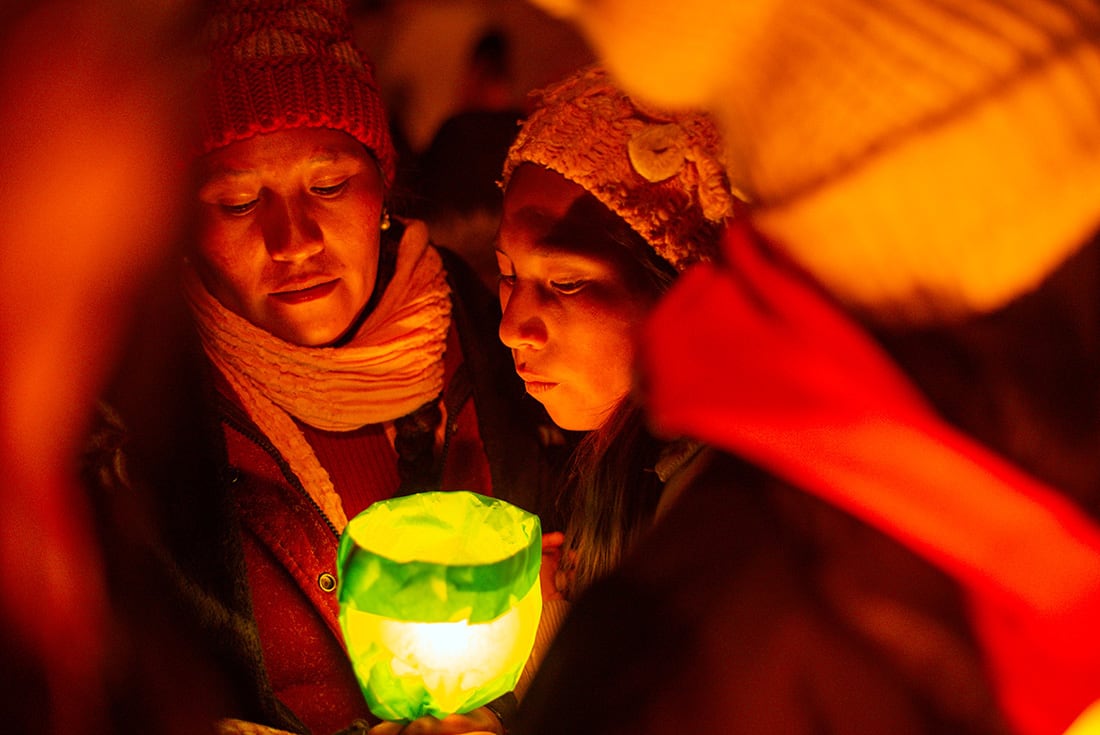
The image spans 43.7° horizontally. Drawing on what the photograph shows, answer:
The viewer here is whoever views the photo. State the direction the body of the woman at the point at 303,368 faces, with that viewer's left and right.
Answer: facing the viewer

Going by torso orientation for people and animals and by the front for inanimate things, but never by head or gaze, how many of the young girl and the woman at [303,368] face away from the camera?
0

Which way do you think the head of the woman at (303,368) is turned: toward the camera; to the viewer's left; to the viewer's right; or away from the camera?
toward the camera

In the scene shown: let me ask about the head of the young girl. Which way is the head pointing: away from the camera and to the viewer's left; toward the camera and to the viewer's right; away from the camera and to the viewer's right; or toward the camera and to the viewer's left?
toward the camera and to the viewer's left
